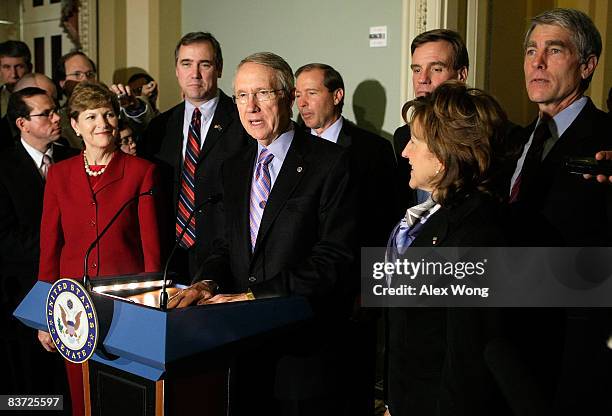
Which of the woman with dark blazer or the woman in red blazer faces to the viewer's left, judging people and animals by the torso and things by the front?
the woman with dark blazer

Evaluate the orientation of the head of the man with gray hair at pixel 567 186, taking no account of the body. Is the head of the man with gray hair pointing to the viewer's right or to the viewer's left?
to the viewer's left

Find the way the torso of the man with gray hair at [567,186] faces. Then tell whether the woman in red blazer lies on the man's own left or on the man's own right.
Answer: on the man's own right

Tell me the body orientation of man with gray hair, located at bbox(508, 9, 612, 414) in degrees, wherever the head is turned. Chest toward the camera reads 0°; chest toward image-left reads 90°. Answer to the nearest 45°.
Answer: approximately 45°

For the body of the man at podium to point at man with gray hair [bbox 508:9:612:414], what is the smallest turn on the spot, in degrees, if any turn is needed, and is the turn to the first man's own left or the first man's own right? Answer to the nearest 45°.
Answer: approximately 135° to the first man's own left

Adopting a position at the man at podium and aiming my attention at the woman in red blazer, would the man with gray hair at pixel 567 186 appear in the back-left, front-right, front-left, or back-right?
back-right

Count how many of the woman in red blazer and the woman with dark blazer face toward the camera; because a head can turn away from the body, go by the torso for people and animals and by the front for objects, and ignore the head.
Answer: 1

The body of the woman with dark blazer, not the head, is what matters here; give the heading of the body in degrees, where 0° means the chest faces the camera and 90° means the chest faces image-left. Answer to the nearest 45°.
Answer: approximately 90°

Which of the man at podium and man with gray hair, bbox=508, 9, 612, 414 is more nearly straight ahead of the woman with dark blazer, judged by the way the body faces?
the man at podium
